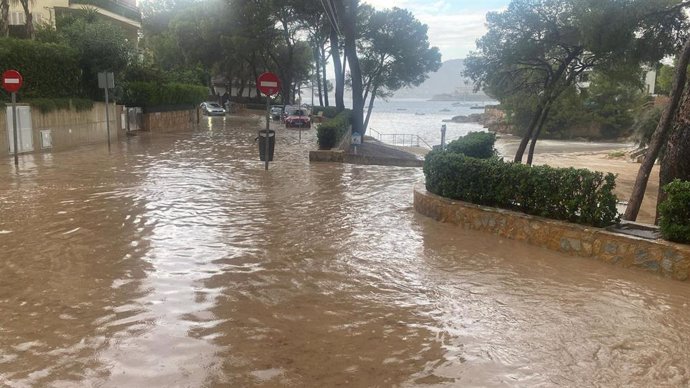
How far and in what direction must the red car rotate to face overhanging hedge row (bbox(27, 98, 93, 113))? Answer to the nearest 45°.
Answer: approximately 45° to its right

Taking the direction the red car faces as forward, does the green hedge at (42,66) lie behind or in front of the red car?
in front

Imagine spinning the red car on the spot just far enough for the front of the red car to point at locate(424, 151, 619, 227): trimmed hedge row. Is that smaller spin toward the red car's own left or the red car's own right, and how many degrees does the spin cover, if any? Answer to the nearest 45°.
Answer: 0° — it already faces it

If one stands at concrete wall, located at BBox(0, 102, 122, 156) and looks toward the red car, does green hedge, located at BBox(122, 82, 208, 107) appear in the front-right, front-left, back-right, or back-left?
front-left

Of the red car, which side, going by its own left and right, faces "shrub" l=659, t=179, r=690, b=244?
front

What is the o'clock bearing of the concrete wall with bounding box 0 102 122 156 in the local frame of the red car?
The concrete wall is roughly at 1 o'clock from the red car.

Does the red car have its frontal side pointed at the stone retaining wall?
yes

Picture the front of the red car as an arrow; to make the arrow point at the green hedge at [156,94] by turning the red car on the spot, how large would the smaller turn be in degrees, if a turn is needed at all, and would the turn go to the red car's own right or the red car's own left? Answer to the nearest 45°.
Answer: approximately 45° to the red car's own right

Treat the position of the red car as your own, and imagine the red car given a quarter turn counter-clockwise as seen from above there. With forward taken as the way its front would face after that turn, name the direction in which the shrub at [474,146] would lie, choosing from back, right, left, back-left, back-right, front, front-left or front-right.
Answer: right

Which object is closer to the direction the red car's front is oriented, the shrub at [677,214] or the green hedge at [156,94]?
the shrub

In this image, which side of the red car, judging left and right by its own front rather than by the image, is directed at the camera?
front
